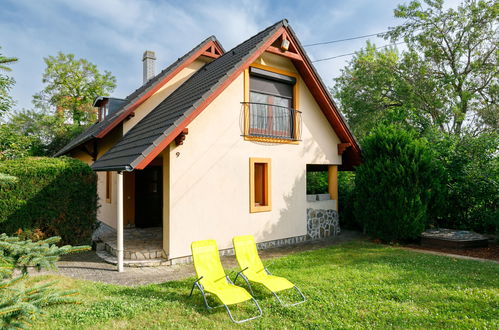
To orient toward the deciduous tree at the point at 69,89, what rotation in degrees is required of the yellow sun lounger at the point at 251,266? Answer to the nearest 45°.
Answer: approximately 180°

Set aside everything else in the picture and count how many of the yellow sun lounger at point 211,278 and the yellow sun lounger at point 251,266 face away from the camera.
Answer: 0

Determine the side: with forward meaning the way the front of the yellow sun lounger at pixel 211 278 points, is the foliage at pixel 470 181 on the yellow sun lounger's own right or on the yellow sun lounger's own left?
on the yellow sun lounger's own left

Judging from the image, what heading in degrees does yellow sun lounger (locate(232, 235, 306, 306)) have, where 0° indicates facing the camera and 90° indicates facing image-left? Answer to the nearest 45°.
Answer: approximately 315°

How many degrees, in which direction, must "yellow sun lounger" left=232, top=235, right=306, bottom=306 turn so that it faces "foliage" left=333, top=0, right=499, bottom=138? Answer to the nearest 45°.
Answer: approximately 90° to its left

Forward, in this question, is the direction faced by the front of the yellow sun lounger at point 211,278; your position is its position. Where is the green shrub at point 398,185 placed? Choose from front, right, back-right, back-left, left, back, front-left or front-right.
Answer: left

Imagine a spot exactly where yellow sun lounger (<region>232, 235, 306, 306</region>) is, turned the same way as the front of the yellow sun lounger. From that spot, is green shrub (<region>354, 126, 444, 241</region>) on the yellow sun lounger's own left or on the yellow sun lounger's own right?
on the yellow sun lounger's own left

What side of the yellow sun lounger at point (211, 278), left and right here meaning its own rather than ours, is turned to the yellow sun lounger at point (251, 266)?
left

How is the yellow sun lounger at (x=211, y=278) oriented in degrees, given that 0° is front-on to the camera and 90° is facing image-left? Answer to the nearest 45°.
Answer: approximately 315°

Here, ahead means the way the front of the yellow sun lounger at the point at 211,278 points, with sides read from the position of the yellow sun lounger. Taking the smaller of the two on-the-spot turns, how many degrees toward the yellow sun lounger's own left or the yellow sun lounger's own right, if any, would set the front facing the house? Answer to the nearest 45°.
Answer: approximately 135° to the yellow sun lounger's own left

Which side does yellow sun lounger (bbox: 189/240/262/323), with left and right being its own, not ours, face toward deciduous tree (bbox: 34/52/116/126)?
back
